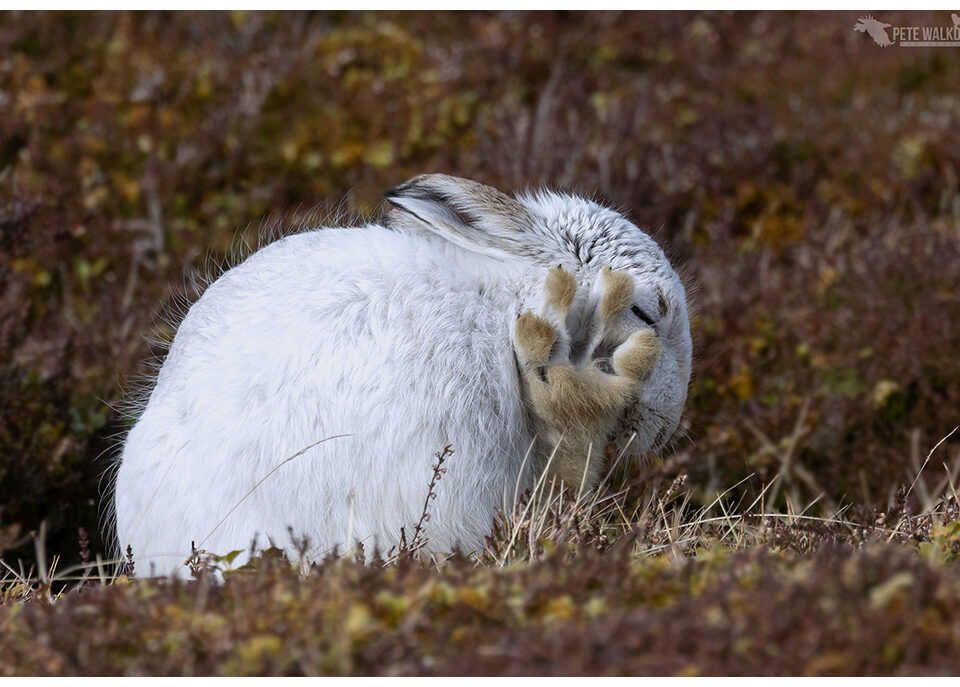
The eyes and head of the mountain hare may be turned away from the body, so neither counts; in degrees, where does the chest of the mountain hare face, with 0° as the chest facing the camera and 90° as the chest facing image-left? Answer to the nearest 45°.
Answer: approximately 270°
